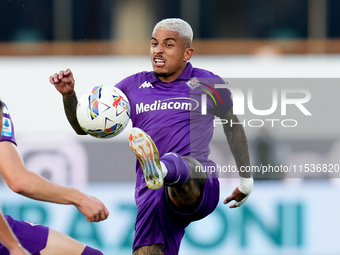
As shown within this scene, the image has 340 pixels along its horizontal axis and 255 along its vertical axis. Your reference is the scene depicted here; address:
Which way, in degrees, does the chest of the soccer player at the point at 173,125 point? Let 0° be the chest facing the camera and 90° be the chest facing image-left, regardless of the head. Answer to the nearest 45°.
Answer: approximately 45°

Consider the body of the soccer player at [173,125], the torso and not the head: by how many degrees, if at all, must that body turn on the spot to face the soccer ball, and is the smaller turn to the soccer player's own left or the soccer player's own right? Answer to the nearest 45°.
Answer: approximately 45° to the soccer player's own right
